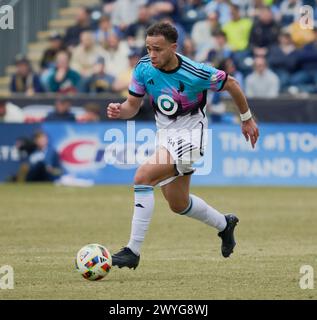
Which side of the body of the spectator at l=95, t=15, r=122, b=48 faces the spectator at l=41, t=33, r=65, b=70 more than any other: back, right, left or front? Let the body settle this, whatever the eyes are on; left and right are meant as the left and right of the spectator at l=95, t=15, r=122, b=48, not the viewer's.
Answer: right

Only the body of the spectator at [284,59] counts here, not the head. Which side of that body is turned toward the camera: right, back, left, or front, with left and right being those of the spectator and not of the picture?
front

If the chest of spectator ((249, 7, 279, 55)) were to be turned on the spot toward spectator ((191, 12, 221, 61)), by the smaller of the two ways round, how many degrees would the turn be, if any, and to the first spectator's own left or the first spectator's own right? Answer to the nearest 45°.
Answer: approximately 90° to the first spectator's own right

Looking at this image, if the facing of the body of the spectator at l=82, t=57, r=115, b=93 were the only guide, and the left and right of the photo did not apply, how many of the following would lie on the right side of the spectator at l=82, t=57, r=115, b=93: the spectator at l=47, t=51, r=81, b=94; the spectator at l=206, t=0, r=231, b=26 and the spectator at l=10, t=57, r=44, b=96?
2

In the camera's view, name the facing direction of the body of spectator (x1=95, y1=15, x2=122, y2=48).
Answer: toward the camera

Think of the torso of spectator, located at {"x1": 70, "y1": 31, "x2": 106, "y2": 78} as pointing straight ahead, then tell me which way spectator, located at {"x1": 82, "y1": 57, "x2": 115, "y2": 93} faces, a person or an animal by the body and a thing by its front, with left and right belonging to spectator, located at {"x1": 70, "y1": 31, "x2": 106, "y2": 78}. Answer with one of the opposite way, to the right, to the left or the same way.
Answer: the same way

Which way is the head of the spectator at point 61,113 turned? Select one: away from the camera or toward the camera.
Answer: toward the camera

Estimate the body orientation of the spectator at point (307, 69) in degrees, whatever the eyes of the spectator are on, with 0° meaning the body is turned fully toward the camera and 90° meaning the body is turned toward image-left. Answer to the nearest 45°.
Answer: approximately 0°

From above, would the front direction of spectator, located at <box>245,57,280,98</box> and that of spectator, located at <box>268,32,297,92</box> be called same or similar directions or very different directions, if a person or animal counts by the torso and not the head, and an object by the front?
same or similar directions

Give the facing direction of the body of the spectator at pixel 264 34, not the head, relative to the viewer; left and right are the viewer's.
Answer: facing the viewer

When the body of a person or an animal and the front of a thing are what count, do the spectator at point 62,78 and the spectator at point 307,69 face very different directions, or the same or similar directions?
same or similar directions

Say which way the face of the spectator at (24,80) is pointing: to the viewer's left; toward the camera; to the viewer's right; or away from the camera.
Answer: toward the camera

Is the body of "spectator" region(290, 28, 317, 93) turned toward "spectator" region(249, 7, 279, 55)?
no

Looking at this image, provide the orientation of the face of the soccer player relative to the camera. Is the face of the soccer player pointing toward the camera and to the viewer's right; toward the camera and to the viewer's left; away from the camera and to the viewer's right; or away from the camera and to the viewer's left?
toward the camera and to the viewer's left

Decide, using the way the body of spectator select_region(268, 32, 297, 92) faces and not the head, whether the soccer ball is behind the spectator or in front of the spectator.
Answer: in front

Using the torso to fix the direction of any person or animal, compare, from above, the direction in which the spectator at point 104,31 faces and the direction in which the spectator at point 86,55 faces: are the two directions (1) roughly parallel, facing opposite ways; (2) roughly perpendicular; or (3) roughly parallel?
roughly parallel

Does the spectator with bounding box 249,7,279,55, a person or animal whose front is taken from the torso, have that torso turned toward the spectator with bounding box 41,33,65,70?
no

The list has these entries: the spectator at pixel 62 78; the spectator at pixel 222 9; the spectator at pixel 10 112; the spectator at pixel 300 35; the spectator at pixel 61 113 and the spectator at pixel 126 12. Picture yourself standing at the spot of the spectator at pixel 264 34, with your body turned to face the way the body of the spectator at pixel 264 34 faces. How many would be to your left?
1

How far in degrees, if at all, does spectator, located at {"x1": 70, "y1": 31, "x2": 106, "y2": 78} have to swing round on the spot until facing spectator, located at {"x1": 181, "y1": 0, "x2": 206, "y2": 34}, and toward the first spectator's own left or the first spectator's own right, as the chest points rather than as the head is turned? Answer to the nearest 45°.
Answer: approximately 90° to the first spectator's own left

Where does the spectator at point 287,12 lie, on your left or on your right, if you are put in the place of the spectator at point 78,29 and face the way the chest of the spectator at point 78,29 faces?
on your left
